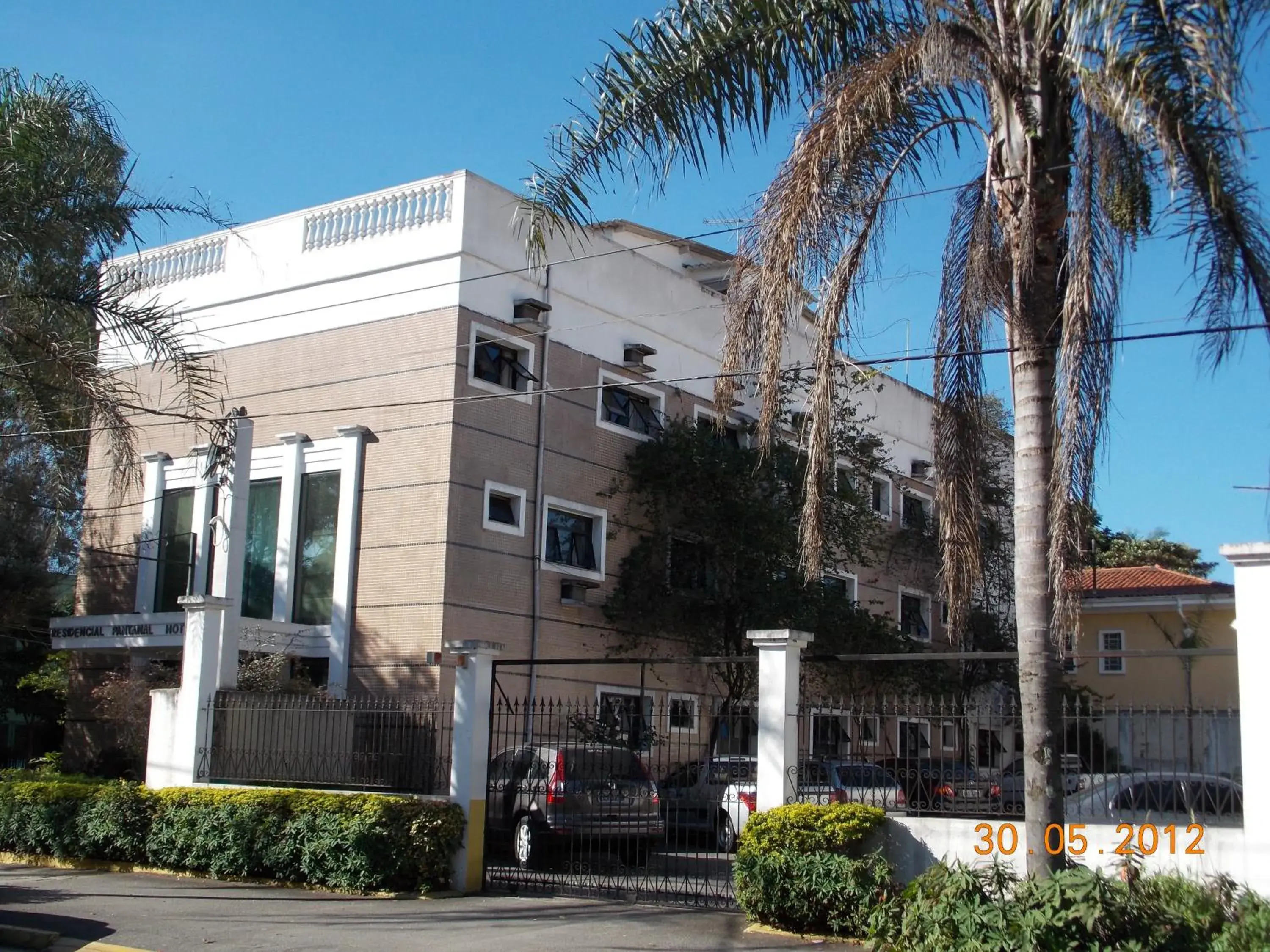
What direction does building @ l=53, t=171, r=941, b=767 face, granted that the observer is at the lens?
facing the viewer and to the left of the viewer

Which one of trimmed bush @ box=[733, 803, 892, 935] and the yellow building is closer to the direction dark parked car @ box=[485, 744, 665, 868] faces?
the yellow building

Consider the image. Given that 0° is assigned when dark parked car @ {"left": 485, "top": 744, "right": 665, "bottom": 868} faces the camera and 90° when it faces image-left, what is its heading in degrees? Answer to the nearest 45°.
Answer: approximately 135°

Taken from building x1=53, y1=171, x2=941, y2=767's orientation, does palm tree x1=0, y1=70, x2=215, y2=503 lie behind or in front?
in front

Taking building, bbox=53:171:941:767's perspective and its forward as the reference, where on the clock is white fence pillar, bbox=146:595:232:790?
The white fence pillar is roughly at 11 o'clock from the building.

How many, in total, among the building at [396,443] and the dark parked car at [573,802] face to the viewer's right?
0

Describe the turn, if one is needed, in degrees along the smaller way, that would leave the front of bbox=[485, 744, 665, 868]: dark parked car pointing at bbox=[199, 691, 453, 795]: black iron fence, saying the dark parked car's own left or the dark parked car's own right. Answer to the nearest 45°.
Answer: approximately 45° to the dark parked car's own left

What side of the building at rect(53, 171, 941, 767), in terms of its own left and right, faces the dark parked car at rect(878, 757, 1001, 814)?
left

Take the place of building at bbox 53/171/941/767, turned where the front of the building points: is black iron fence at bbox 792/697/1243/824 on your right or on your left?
on your left
